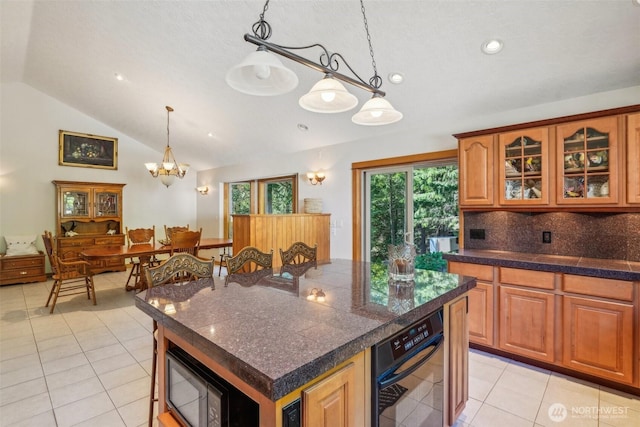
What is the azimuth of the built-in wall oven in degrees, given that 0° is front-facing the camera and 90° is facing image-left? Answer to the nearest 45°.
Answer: approximately 315°

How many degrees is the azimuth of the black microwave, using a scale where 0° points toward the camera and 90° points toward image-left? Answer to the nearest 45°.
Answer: approximately 45°

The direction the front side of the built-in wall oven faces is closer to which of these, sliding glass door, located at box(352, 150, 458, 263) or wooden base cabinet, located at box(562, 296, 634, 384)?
the wooden base cabinet

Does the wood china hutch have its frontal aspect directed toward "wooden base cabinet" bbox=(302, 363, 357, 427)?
yes

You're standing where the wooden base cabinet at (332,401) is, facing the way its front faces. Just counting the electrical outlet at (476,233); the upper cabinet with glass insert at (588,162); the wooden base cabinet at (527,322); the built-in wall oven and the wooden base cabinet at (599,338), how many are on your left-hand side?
5

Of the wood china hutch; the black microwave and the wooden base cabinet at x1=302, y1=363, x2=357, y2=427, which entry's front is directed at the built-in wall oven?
the wood china hutch

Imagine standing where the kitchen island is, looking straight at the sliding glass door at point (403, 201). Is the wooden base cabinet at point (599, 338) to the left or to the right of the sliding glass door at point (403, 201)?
right

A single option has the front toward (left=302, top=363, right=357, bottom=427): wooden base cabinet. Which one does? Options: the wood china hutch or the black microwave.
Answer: the wood china hutch

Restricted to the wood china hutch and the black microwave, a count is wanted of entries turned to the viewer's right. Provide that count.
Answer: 0

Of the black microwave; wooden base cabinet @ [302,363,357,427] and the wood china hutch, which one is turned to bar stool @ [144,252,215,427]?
the wood china hutch

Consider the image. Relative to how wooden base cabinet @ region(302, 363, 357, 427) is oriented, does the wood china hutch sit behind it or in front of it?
behind

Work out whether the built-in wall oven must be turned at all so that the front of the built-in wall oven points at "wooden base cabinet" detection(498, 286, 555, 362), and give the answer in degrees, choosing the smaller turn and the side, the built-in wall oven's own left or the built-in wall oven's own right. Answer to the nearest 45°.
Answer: approximately 90° to the built-in wall oven's own left

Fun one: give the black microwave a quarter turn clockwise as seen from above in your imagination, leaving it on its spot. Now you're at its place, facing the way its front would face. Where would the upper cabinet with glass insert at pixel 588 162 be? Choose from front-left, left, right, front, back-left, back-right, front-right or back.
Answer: back-right

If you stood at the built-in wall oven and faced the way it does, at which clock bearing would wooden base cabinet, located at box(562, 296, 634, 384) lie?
The wooden base cabinet is roughly at 9 o'clock from the built-in wall oven.

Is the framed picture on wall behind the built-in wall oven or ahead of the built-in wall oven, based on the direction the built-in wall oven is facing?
behind
